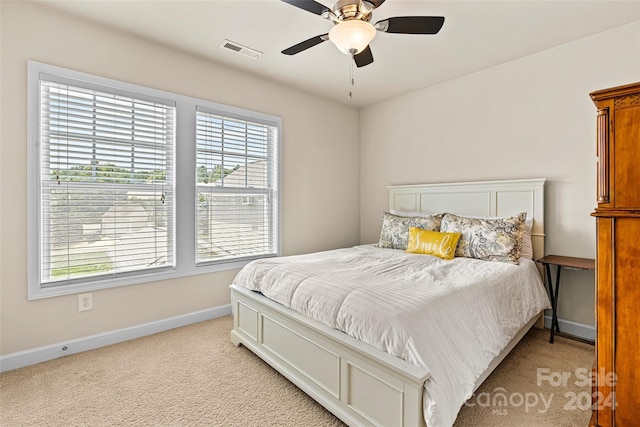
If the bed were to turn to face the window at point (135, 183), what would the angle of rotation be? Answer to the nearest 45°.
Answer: approximately 45° to its right

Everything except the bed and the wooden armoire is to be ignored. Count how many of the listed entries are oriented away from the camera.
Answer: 0

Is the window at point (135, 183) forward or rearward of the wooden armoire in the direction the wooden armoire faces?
forward

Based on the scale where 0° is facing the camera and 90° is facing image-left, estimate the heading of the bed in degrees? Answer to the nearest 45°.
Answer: approximately 45°

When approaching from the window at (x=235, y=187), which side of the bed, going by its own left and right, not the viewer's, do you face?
right
